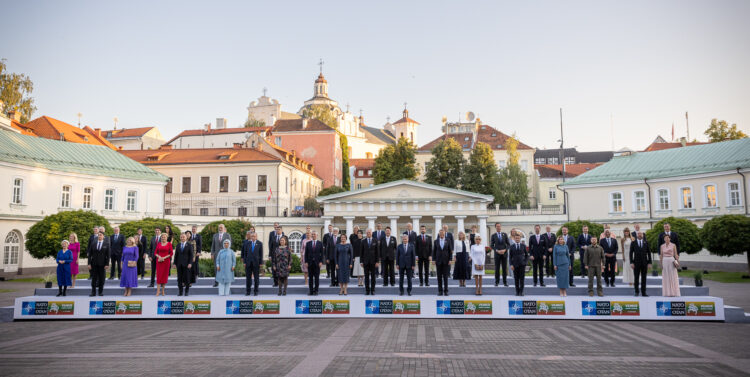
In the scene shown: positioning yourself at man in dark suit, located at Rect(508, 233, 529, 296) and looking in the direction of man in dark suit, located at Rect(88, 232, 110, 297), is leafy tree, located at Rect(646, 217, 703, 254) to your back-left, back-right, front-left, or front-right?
back-right

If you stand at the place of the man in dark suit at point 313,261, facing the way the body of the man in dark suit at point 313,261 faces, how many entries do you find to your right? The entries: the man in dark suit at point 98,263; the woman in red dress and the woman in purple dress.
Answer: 3

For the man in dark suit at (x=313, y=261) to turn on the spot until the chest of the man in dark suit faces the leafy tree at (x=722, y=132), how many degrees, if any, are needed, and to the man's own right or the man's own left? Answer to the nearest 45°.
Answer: approximately 135° to the man's own left

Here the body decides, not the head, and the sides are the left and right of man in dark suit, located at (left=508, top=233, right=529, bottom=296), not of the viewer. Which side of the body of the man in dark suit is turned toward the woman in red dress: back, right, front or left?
right

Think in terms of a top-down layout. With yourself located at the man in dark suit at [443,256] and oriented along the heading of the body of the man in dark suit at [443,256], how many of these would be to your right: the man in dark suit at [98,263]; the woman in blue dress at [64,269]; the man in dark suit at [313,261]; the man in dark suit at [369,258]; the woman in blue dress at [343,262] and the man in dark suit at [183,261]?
6

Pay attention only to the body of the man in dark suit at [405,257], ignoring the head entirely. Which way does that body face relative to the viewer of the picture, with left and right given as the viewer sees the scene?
facing the viewer

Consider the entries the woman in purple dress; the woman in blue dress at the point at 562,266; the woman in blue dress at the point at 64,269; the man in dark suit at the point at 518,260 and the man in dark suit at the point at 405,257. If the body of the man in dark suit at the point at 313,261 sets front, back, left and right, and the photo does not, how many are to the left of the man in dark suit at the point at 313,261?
3

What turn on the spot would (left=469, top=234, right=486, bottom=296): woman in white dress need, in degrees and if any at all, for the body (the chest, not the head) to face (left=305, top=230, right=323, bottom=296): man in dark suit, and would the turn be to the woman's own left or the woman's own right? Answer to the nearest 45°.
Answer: approximately 90° to the woman's own right

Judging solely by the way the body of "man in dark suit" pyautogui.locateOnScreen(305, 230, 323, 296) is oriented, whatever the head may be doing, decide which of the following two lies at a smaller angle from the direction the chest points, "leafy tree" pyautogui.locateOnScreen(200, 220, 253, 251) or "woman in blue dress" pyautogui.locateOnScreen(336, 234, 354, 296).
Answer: the woman in blue dress

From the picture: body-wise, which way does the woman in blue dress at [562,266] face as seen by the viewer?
toward the camera

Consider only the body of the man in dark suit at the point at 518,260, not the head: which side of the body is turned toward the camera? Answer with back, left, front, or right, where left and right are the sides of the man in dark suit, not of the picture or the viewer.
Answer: front

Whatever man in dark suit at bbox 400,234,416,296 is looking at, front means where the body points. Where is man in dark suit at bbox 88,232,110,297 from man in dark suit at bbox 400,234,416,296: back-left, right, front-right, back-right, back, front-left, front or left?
right

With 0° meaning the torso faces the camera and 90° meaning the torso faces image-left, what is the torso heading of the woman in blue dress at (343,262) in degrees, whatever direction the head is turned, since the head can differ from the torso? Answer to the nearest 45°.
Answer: approximately 0°

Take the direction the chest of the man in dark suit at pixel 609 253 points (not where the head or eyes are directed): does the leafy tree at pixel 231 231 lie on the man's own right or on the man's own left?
on the man's own right
